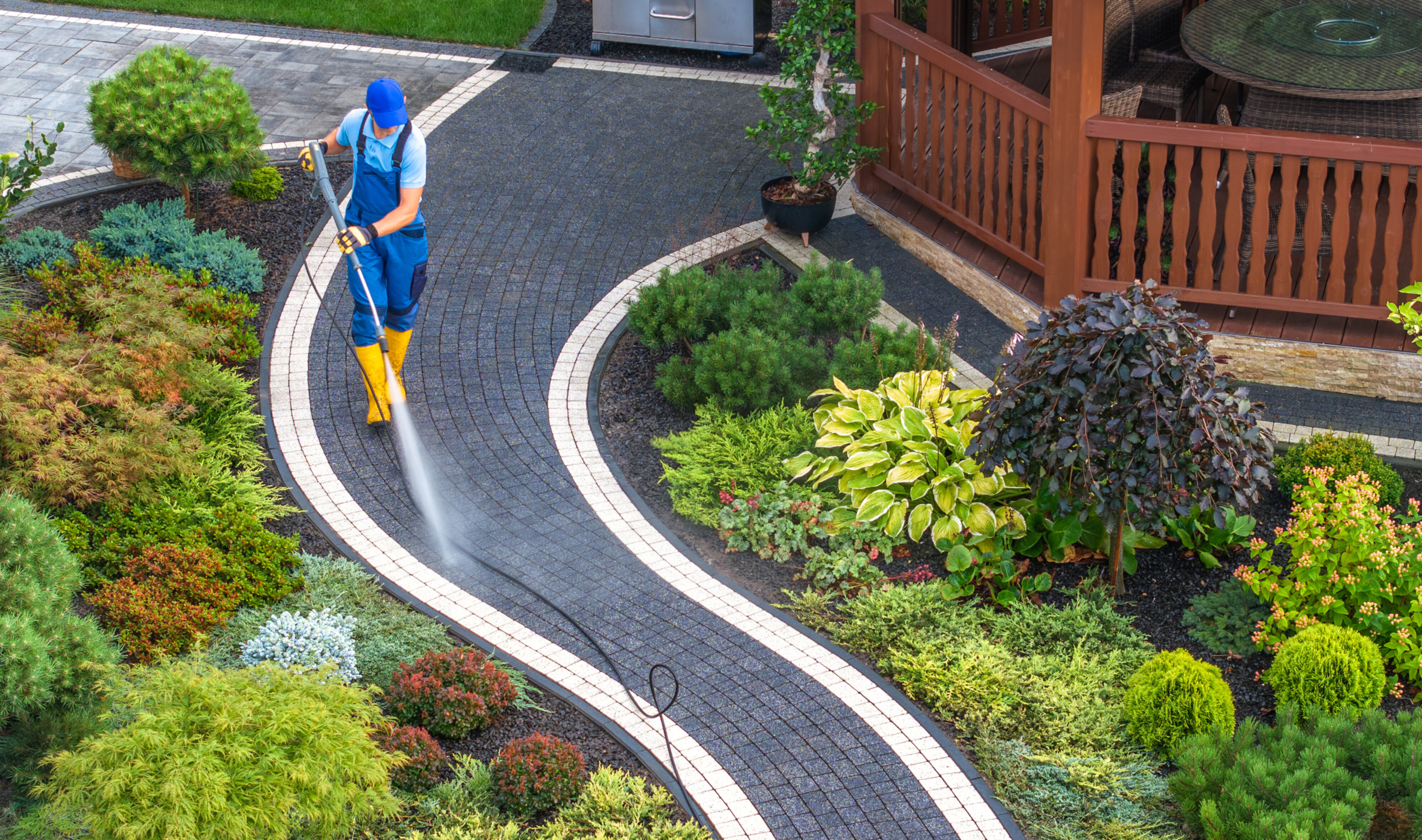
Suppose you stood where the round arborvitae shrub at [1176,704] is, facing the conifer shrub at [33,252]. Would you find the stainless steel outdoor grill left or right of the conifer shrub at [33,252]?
right

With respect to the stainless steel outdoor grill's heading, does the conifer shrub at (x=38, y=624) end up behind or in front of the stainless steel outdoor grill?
in front

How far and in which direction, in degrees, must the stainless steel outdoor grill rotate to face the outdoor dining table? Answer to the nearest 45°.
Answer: approximately 45° to its left

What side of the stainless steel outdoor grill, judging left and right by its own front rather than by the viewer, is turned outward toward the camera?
front

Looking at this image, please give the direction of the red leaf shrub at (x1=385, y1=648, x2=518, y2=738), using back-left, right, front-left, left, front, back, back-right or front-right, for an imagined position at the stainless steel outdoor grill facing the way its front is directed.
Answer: front

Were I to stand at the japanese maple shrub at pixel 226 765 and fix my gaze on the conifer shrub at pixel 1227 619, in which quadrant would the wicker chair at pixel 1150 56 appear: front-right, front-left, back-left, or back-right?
front-left

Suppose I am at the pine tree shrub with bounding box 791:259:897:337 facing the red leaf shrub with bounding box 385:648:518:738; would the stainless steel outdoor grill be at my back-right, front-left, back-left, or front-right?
back-right

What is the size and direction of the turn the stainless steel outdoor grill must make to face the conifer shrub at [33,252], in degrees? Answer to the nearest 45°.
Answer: approximately 45° to its right

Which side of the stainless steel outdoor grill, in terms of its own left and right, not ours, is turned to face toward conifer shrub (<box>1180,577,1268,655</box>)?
front

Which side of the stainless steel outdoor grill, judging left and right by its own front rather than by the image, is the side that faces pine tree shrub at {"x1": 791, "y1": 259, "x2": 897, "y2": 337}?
front

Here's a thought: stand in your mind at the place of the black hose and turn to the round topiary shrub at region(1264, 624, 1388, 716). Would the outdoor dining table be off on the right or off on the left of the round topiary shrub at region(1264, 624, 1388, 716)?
left

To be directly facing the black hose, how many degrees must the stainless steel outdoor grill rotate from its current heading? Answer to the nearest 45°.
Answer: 0° — it already faces it

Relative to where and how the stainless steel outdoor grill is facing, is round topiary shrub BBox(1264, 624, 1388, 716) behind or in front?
in front

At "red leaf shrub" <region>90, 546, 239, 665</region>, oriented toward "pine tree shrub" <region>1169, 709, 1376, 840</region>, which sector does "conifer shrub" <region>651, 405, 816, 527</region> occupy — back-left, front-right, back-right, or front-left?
front-left

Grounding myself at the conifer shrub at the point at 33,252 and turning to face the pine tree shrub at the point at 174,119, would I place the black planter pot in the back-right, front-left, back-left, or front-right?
front-right

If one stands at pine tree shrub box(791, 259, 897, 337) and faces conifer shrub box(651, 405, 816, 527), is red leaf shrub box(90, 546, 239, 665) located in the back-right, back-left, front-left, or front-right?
front-right
